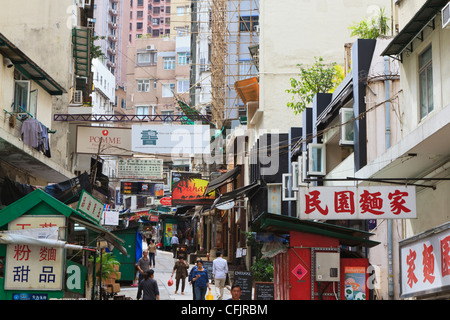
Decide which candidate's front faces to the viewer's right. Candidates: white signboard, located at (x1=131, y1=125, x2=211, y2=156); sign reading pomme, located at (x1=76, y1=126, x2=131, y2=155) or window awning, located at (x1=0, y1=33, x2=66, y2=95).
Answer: the window awning

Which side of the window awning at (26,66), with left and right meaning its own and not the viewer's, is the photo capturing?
right

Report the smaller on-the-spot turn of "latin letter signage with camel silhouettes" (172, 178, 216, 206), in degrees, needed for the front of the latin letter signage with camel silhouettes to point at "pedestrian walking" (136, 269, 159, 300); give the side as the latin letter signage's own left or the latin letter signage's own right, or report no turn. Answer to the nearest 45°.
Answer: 0° — it already faces them

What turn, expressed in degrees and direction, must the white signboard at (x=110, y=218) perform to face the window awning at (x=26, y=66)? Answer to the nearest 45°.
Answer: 0° — it already faces it

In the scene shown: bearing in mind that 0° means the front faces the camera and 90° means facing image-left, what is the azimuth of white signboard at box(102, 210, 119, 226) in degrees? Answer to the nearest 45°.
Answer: approximately 0°

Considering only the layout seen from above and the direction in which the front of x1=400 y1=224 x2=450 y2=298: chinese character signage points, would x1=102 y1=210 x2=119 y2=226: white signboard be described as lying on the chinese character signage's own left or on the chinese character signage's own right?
on the chinese character signage's own right

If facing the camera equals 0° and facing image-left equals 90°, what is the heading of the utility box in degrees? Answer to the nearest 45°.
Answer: approximately 0°
